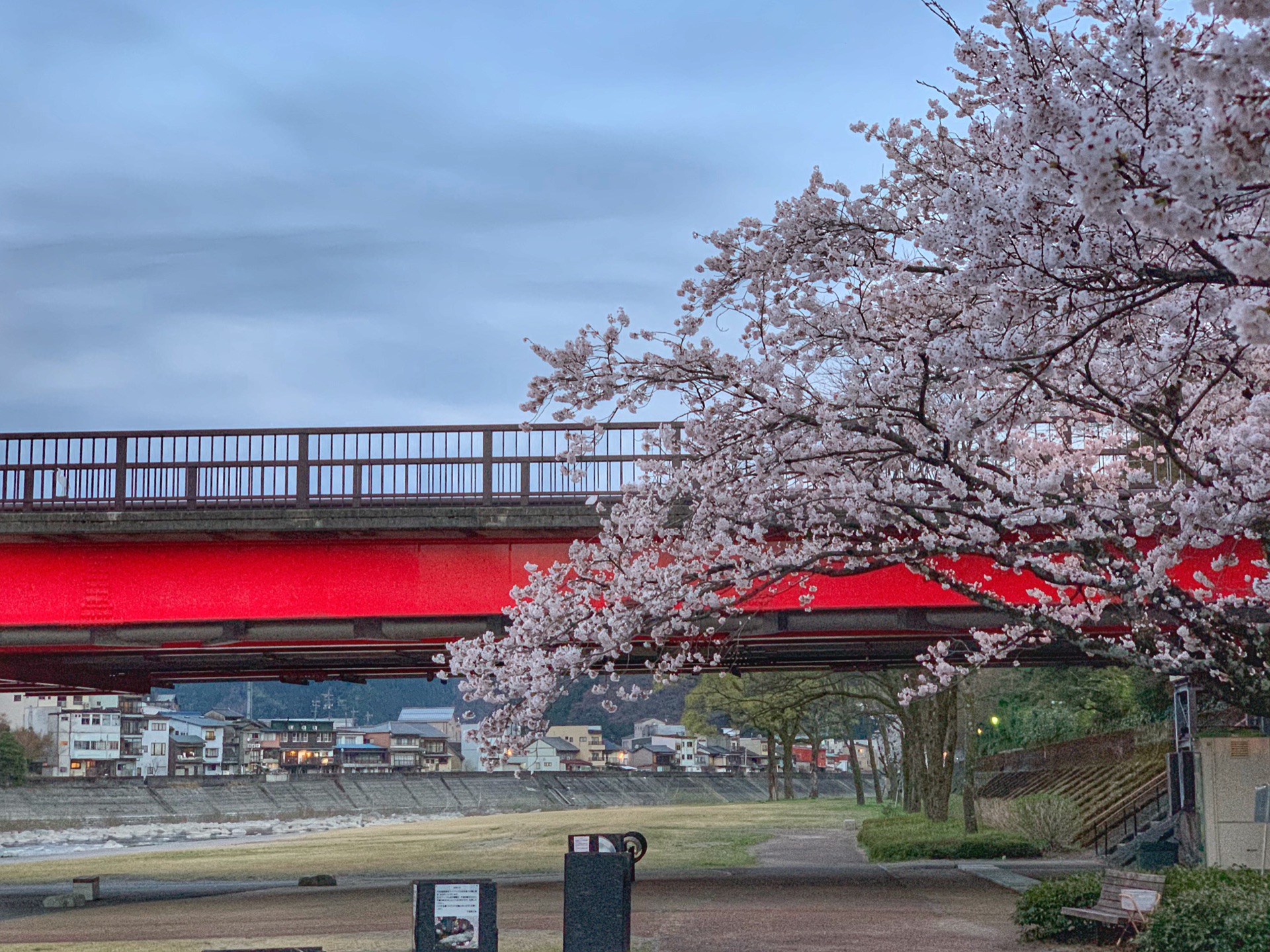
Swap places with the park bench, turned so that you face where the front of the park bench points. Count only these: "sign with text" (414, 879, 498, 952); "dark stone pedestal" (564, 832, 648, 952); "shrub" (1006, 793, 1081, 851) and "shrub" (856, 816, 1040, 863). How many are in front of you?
2

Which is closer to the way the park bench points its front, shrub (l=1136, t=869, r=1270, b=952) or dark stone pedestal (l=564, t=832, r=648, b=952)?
the dark stone pedestal

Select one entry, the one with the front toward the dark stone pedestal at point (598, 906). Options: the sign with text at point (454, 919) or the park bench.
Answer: the park bench

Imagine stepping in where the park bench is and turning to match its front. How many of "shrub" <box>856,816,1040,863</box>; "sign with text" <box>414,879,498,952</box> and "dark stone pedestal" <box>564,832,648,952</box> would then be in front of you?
2

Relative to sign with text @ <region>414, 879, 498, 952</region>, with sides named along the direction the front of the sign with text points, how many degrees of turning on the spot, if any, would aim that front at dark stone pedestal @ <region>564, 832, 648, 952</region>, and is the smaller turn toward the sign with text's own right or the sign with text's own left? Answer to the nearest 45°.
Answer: approximately 135° to the sign with text's own left

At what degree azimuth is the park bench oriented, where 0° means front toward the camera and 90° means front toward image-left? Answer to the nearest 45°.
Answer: approximately 45°

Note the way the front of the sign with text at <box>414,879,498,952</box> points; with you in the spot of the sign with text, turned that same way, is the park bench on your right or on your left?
on your left

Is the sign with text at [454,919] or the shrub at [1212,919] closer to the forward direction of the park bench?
the sign with text

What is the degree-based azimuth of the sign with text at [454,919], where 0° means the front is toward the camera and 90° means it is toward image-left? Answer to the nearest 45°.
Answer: approximately 0°

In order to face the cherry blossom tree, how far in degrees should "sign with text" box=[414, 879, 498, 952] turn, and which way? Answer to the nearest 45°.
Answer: approximately 90° to its left

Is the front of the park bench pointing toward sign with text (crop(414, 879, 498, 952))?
yes

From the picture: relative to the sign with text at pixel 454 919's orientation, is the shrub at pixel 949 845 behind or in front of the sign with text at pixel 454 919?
behind
